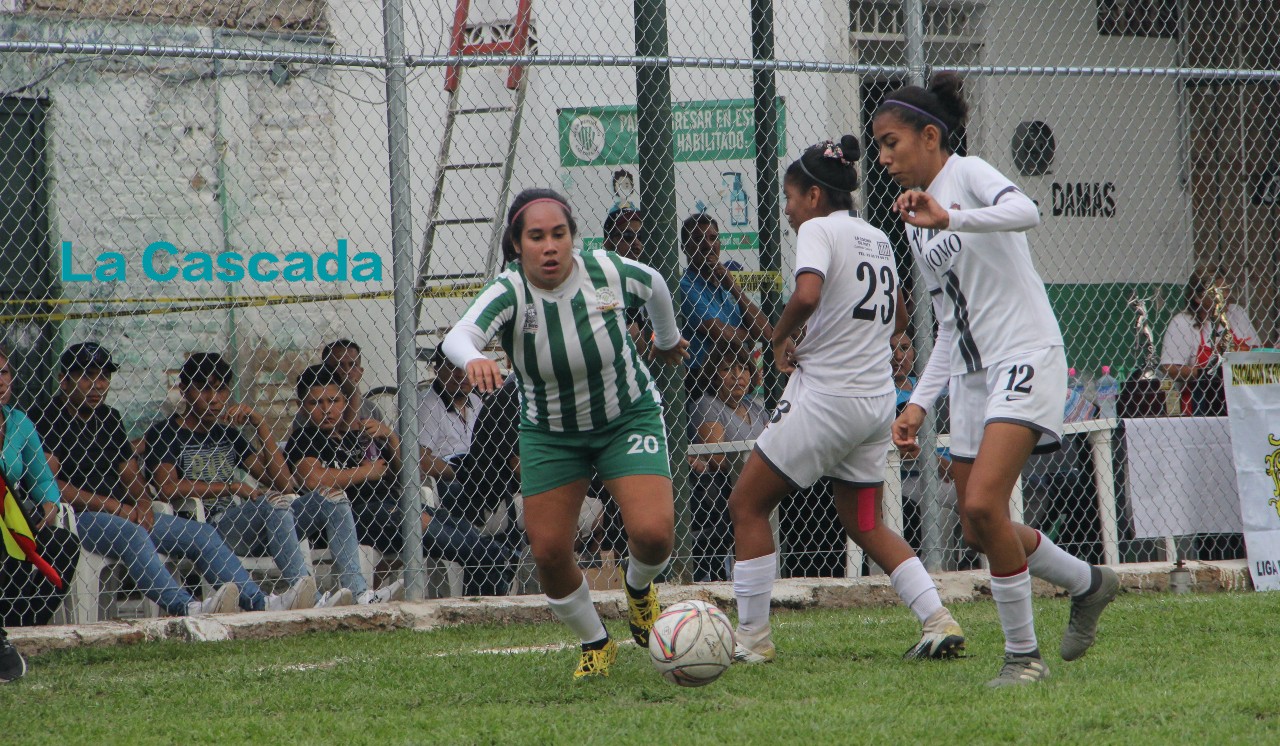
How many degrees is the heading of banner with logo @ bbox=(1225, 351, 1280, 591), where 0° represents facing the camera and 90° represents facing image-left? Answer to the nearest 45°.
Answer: approximately 0°

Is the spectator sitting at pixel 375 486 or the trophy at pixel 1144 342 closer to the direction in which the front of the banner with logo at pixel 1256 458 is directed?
the spectator sitting

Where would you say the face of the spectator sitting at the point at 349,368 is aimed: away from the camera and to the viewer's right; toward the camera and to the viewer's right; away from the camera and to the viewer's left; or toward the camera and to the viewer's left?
toward the camera and to the viewer's right

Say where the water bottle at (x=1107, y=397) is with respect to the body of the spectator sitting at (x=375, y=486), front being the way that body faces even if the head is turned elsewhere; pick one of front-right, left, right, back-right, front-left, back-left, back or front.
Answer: front-left

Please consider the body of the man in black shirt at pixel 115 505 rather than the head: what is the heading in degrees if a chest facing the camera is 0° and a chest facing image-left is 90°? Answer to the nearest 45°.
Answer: approximately 315°

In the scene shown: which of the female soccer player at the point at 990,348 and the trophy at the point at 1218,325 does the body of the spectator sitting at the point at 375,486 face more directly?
the female soccer player

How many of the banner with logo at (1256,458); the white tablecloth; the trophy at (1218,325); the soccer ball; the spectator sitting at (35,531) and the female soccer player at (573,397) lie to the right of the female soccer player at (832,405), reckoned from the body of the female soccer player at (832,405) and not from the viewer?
3

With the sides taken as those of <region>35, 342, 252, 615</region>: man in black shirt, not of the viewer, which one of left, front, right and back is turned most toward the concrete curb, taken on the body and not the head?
front

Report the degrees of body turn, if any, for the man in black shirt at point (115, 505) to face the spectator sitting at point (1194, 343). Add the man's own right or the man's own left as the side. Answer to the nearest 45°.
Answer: approximately 45° to the man's own left

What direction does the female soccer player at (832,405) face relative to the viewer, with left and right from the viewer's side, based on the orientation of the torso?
facing away from the viewer and to the left of the viewer

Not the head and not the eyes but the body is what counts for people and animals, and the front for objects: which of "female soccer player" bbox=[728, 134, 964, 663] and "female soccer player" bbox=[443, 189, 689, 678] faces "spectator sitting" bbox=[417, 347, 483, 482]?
"female soccer player" bbox=[728, 134, 964, 663]

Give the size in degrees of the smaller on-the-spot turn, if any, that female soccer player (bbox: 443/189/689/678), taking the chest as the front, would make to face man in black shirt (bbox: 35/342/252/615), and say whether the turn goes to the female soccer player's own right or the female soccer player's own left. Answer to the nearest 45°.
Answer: approximately 135° to the female soccer player's own right

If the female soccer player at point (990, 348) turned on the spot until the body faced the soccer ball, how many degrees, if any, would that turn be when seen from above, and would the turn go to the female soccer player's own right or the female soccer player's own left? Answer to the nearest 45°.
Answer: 0° — they already face it
